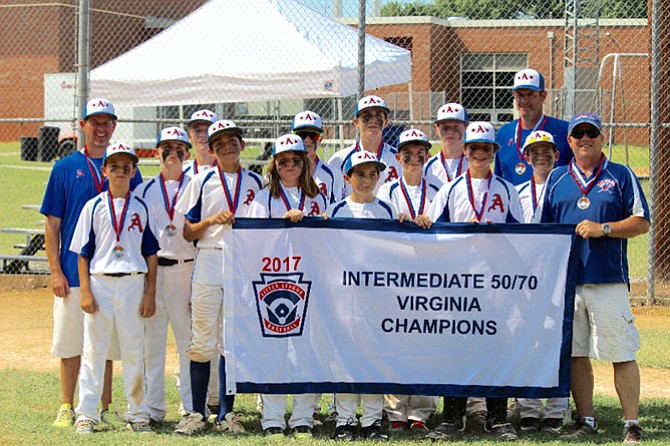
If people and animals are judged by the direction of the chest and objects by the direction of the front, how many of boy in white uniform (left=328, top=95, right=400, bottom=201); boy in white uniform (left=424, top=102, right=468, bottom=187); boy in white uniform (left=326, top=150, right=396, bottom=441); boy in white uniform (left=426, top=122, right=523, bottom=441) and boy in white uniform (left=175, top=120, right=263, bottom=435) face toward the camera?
5

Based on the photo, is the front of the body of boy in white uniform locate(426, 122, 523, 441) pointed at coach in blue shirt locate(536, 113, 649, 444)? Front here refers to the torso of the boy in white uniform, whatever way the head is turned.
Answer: no

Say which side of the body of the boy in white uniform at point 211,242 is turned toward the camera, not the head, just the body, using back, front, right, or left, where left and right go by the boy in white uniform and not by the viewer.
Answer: front

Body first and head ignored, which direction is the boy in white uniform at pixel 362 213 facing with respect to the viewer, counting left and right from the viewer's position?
facing the viewer

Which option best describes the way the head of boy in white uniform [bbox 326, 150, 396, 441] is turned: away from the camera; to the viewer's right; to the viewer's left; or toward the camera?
toward the camera

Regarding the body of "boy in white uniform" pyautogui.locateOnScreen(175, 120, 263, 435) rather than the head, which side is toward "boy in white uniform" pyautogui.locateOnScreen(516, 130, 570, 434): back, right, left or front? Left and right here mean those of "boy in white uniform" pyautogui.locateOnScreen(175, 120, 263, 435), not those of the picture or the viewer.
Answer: left

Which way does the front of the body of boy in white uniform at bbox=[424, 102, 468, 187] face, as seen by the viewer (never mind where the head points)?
toward the camera

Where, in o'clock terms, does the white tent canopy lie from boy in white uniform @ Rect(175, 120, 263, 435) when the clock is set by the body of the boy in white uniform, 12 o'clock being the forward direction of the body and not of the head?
The white tent canopy is roughly at 6 o'clock from the boy in white uniform.

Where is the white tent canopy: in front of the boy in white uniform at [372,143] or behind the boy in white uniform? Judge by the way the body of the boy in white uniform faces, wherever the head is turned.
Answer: behind

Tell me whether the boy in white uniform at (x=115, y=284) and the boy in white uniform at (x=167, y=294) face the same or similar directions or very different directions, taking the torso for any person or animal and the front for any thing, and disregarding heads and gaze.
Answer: same or similar directions

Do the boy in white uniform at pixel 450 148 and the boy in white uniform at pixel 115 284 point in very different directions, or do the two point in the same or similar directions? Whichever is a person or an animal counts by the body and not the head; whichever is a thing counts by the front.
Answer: same or similar directions

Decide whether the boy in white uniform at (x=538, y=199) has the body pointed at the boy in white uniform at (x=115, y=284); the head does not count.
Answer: no

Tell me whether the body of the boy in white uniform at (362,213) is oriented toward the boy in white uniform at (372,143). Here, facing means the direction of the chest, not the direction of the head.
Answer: no

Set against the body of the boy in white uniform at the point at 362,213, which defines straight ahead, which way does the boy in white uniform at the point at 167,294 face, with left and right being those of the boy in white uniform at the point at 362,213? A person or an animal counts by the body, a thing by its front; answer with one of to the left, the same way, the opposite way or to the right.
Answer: the same way

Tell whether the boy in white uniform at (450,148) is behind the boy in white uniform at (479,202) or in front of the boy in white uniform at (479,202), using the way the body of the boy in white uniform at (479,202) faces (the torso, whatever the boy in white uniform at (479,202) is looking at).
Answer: behind

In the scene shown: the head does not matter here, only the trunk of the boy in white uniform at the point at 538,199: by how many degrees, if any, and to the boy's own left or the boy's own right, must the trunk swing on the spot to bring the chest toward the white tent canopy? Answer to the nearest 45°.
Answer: approximately 135° to the boy's own right

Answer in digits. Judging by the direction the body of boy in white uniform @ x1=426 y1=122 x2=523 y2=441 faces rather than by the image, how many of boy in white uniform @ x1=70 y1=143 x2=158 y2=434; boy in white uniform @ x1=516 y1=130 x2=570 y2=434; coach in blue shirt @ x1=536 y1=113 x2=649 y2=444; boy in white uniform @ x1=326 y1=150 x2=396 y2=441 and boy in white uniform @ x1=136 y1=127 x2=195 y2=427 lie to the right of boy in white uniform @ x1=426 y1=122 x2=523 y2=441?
3

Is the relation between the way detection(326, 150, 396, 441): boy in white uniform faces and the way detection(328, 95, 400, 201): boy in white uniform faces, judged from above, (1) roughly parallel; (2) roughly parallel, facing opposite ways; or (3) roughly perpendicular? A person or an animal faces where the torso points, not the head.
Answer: roughly parallel
